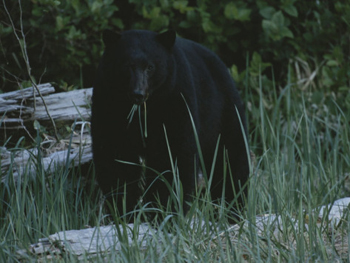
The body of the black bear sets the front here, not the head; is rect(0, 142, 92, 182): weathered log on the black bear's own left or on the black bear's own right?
on the black bear's own right

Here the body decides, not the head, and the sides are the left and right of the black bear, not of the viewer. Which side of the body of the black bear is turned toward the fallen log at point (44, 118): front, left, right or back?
right

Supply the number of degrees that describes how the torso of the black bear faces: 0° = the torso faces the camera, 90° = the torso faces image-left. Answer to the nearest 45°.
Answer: approximately 45°
